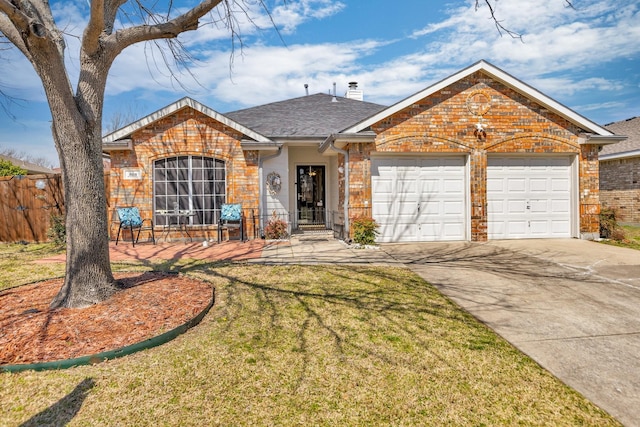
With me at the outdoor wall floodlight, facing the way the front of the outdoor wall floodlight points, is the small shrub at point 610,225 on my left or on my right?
on my left

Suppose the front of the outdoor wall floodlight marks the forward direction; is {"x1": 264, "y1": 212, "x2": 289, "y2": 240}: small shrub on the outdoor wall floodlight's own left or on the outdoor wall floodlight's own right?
on the outdoor wall floodlight's own right

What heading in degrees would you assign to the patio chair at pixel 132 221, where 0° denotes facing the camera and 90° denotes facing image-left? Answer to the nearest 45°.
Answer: approximately 315°

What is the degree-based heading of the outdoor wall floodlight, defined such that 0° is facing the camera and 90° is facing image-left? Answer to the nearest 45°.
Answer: approximately 0°

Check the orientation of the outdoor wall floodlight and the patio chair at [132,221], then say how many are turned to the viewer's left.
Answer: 0

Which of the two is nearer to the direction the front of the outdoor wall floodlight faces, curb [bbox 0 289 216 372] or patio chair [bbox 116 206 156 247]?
the curb

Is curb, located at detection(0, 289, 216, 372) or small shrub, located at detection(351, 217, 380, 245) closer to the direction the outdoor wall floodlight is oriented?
the curb
